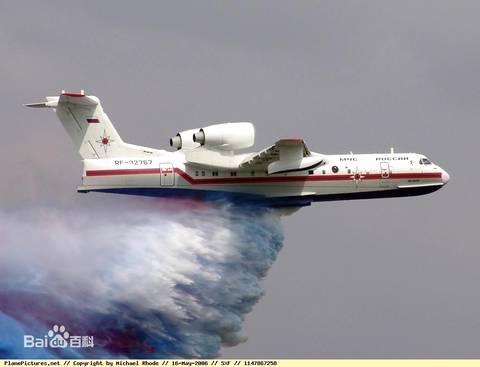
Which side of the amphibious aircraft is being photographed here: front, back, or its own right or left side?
right
